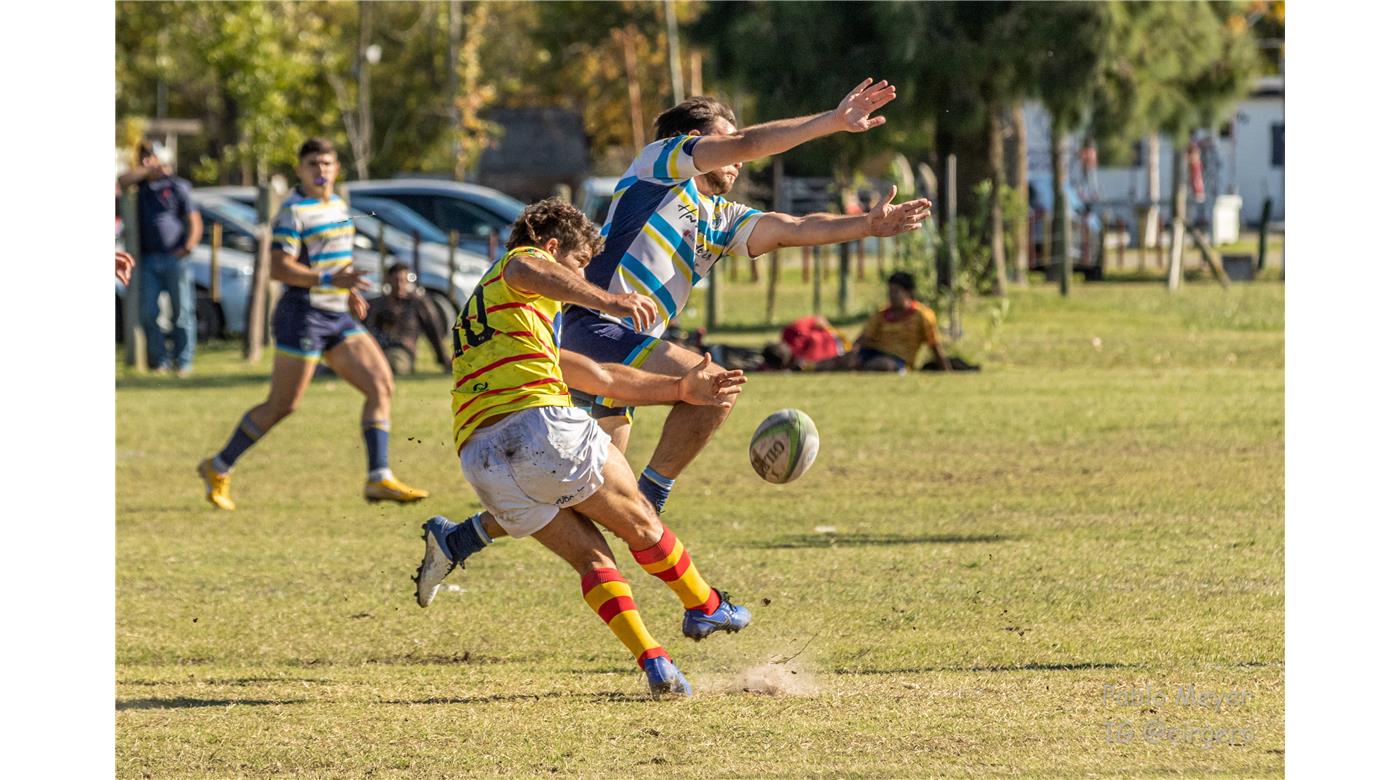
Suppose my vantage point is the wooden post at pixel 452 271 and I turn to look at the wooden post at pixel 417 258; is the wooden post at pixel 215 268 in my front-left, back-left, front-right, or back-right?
front-left

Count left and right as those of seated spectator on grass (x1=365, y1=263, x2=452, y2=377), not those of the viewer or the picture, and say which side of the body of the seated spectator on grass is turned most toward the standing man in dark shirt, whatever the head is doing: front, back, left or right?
right

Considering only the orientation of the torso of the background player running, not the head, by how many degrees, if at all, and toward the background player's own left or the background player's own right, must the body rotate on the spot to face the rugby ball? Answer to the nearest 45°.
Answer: approximately 45° to the background player's own right

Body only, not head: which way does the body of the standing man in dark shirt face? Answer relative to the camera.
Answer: toward the camera

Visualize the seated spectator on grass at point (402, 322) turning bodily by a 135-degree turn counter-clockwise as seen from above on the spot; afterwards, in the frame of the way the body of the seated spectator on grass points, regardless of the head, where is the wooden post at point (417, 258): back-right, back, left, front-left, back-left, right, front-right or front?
front-left

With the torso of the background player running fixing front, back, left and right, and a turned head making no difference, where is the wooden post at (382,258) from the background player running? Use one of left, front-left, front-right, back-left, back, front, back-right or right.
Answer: back-left

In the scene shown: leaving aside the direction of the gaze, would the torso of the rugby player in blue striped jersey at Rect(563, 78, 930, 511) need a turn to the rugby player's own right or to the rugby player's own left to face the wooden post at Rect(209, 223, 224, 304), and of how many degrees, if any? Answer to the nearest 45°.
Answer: approximately 135° to the rugby player's own left

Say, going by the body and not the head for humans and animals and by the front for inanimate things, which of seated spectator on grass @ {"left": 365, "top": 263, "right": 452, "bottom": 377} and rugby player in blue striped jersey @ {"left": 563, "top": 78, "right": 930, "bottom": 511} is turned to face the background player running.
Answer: the seated spectator on grass

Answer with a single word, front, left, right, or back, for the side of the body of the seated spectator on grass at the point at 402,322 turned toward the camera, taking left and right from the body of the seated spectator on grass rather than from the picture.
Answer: front

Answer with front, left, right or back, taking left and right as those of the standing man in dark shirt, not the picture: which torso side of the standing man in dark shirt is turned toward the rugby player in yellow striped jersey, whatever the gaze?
front

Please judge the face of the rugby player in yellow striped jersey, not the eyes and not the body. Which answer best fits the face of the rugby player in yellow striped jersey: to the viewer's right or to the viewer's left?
to the viewer's right

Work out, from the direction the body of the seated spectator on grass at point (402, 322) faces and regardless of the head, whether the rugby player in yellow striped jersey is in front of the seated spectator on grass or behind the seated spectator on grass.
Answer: in front

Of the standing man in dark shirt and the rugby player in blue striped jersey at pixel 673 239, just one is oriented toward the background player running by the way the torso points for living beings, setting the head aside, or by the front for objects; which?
the standing man in dark shirt

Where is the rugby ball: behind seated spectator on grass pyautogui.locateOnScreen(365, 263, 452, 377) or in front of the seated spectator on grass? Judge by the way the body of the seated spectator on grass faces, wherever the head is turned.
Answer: in front

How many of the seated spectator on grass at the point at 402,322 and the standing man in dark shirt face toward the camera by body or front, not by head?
2
